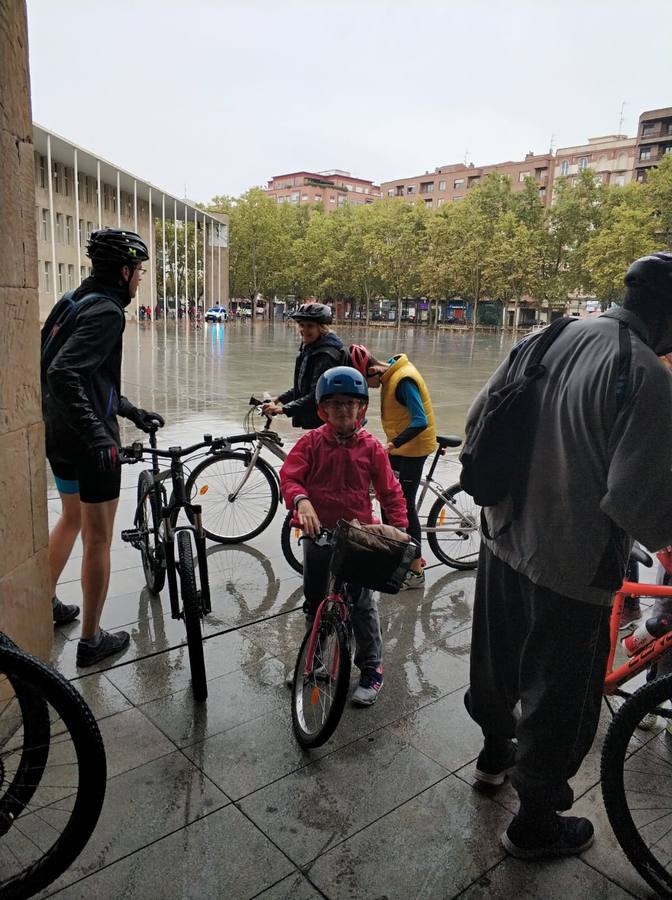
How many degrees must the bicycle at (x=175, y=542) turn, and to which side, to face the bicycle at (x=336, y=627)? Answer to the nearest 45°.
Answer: approximately 45° to its left

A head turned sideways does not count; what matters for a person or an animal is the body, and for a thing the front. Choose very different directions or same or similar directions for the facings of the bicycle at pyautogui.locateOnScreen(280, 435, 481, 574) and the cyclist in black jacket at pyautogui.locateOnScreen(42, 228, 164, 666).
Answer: very different directions

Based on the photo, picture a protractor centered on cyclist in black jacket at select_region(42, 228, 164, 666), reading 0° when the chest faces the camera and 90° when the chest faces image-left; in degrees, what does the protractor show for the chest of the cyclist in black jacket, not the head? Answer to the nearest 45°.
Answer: approximately 270°

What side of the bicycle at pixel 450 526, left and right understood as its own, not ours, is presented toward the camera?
left

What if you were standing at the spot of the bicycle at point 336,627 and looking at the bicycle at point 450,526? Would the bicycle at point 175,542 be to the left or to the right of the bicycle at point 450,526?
left

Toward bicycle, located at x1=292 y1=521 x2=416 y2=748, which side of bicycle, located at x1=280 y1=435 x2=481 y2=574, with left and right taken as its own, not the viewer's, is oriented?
left

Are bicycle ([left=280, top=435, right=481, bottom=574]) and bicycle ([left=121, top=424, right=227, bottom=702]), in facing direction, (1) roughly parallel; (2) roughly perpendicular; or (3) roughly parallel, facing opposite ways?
roughly perpendicular
